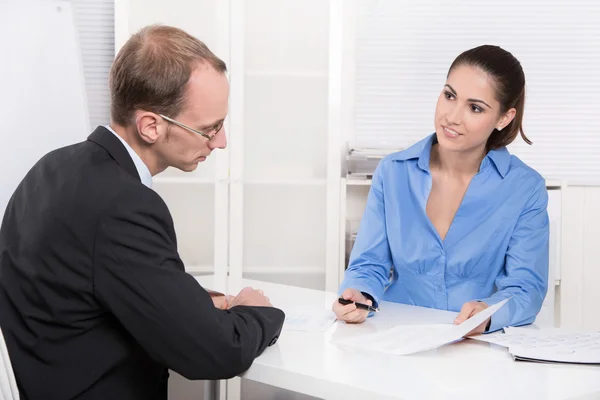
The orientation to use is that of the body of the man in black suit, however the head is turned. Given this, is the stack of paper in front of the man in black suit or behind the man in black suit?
in front

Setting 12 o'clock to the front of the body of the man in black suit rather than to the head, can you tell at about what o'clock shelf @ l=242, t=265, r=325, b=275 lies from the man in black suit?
The shelf is roughly at 11 o'clock from the man in black suit.

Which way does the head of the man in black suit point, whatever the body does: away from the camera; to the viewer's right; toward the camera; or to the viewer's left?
to the viewer's right

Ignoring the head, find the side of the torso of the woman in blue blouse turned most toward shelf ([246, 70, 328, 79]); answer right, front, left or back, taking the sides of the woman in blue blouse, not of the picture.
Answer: right

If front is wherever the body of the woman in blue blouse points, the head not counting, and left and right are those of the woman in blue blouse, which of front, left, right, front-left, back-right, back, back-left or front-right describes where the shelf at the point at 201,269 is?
right

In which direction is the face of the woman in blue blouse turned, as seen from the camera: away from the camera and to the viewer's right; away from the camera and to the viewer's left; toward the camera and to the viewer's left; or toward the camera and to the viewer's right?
toward the camera and to the viewer's left

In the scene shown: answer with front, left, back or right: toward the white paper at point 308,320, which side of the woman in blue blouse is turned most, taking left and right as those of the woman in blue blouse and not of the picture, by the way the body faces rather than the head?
front

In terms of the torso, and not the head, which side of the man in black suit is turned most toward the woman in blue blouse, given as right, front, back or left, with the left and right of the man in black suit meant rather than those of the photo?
front

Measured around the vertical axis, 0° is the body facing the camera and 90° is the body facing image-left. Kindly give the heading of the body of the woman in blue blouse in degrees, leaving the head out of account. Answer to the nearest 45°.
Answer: approximately 45°

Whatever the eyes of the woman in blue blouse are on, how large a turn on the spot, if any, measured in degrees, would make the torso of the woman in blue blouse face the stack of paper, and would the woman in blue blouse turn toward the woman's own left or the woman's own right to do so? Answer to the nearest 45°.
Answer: approximately 45° to the woman's own left

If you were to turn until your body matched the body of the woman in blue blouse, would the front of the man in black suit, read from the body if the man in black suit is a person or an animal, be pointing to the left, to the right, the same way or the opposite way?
the opposite way

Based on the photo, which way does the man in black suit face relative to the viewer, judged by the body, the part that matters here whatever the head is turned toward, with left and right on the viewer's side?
facing away from the viewer and to the right of the viewer

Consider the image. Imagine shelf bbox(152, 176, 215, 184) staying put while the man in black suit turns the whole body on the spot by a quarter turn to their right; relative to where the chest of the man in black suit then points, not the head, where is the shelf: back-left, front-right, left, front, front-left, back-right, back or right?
back-left

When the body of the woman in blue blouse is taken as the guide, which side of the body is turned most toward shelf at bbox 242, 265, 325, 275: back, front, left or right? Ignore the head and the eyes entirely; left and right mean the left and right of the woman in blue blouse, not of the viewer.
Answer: right
